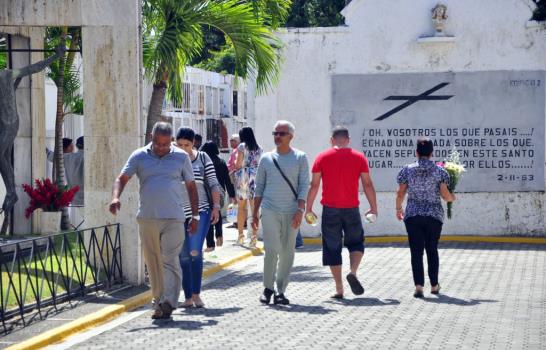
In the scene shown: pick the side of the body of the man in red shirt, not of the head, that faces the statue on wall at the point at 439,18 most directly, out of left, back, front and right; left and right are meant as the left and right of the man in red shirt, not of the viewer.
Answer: front

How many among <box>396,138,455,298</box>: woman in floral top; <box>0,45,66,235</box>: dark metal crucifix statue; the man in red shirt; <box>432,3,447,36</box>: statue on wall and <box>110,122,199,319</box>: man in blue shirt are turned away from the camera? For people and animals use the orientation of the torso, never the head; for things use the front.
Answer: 2

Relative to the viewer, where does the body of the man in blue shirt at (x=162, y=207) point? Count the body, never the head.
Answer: toward the camera

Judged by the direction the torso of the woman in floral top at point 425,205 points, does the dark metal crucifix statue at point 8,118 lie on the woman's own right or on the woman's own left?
on the woman's own left

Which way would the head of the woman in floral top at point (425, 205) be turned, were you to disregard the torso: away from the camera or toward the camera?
away from the camera

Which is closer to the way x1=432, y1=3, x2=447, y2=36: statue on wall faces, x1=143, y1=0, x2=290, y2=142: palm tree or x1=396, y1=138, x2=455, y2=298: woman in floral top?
the woman in floral top

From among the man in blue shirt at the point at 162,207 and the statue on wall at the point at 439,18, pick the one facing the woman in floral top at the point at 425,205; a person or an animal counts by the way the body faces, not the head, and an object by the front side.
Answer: the statue on wall

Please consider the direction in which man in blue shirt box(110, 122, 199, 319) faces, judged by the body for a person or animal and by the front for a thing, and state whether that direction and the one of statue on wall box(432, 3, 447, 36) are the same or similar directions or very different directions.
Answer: same or similar directions

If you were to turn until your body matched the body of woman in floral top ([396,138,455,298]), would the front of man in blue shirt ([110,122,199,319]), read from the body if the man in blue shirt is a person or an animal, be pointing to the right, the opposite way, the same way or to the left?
the opposite way

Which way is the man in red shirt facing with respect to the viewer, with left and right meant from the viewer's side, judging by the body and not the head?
facing away from the viewer

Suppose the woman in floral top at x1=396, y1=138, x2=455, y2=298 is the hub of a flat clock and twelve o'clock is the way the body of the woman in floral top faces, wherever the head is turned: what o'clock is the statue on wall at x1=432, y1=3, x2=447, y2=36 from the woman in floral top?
The statue on wall is roughly at 12 o'clock from the woman in floral top.

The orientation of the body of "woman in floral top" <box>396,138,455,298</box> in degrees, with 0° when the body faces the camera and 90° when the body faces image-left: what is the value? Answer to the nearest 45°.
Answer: approximately 180°
